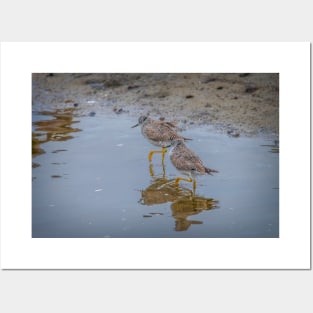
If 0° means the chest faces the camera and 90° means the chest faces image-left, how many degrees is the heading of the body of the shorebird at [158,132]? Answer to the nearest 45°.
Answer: approximately 90°

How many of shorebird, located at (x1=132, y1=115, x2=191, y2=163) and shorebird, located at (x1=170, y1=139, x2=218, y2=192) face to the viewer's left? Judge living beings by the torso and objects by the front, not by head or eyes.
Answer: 2

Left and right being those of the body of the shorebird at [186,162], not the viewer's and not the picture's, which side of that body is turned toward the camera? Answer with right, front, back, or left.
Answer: left

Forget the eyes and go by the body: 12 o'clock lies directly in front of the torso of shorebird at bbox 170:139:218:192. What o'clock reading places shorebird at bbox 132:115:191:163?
shorebird at bbox 132:115:191:163 is roughly at 2 o'clock from shorebird at bbox 170:139:218:192.

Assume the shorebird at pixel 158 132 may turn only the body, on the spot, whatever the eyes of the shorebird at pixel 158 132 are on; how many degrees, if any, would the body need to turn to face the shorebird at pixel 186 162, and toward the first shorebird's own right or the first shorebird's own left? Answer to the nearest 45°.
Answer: approximately 135° to the first shorebird's own left
